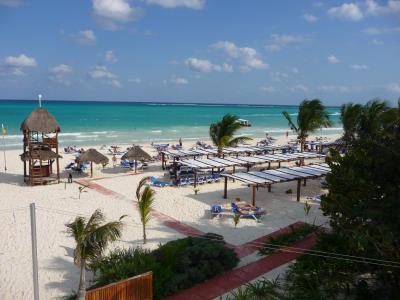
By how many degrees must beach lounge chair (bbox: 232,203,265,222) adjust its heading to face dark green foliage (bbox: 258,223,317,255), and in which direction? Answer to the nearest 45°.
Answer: approximately 90° to its right

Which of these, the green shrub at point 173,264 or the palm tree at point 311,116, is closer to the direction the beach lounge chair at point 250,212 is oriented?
the palm tree

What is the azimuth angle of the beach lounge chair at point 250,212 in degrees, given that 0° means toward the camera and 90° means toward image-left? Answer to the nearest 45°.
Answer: approximately 270°

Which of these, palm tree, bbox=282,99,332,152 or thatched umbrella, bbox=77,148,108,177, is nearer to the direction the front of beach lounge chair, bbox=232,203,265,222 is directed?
the palm tree

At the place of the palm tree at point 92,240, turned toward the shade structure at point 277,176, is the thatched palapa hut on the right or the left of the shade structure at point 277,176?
left

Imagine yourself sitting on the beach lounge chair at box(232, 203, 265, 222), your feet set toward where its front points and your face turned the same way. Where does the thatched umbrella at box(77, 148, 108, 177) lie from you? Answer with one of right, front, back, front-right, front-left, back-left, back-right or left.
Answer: back-left
